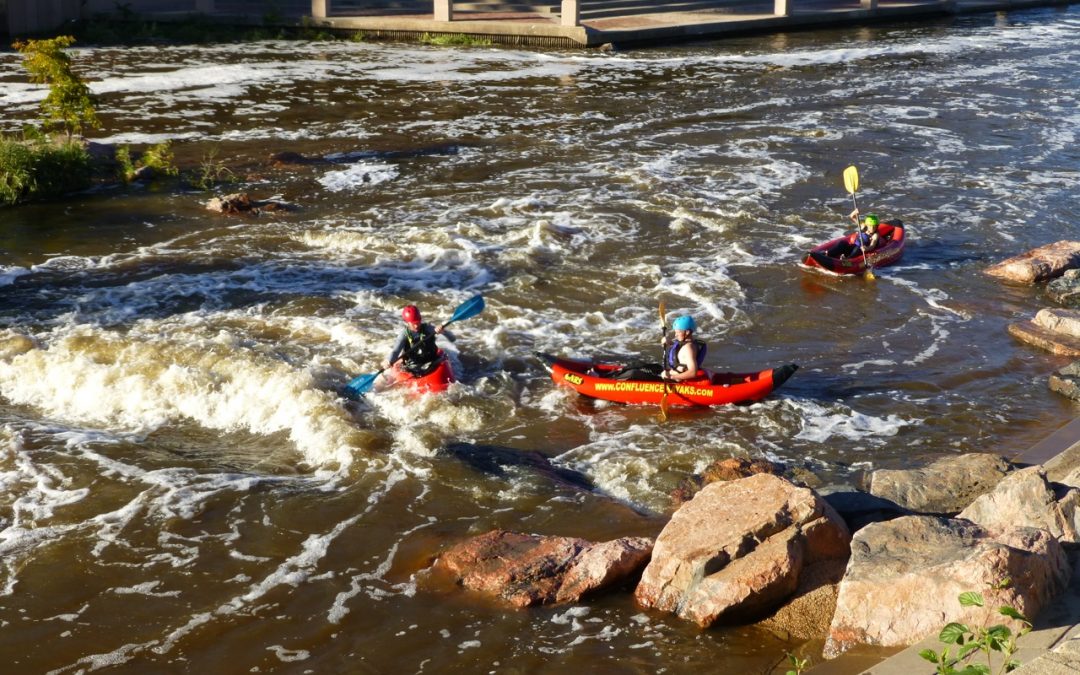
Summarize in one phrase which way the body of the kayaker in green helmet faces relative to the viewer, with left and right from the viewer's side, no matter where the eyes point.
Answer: facing the viewer and to the left of the viewer

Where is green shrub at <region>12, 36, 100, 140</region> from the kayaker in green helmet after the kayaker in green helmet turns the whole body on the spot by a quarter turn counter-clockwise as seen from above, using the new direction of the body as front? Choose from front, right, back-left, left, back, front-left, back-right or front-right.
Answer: back-right

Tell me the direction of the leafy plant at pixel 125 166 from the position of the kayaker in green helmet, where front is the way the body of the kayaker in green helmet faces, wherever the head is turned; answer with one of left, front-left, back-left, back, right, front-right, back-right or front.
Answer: front-right

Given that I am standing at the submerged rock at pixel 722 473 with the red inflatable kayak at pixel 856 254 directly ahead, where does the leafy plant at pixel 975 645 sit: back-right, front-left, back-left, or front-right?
back-right

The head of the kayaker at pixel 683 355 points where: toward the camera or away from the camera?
toward the camera

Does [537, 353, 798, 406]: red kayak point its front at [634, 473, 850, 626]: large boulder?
no

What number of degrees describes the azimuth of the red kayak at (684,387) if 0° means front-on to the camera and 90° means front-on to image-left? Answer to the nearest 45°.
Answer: approximately 90°

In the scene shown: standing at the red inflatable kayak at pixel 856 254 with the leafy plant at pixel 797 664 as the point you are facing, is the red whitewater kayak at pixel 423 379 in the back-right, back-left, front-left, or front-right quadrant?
front-right

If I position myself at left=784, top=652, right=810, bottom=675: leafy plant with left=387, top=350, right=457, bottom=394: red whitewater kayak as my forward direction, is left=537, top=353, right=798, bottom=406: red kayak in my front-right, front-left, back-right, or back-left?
front-right

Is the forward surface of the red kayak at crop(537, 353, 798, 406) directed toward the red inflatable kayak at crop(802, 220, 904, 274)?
no

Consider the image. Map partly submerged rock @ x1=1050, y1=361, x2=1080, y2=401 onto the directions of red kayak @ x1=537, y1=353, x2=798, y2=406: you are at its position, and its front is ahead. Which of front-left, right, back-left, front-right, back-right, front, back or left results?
back

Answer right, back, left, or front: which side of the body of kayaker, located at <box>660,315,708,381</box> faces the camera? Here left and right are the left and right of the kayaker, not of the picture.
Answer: left

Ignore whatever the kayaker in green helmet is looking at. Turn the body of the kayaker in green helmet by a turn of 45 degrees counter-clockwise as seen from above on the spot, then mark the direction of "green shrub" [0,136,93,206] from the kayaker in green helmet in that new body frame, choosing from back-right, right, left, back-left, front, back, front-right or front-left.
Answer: right

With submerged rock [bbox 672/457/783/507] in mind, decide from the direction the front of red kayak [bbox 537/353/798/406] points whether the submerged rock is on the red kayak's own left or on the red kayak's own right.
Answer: on the red kayak's own left

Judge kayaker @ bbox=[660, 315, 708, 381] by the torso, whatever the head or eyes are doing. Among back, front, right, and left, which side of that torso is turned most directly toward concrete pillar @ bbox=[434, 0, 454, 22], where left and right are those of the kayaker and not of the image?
right

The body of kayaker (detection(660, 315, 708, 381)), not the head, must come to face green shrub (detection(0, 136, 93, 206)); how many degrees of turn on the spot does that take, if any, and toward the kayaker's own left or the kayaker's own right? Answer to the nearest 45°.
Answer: approximately 45° to the kayaker's own right

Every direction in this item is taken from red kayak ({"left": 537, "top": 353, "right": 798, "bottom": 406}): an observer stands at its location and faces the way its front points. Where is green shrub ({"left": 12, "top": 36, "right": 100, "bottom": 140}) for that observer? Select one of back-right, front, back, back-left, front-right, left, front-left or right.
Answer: front-right

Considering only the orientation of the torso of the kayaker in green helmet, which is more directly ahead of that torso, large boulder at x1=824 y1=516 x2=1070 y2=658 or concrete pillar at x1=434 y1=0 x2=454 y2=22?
the large boulder

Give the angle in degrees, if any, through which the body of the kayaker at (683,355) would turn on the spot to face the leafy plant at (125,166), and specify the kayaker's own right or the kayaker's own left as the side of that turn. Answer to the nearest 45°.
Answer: approximately 45° to the kayaker's own right
